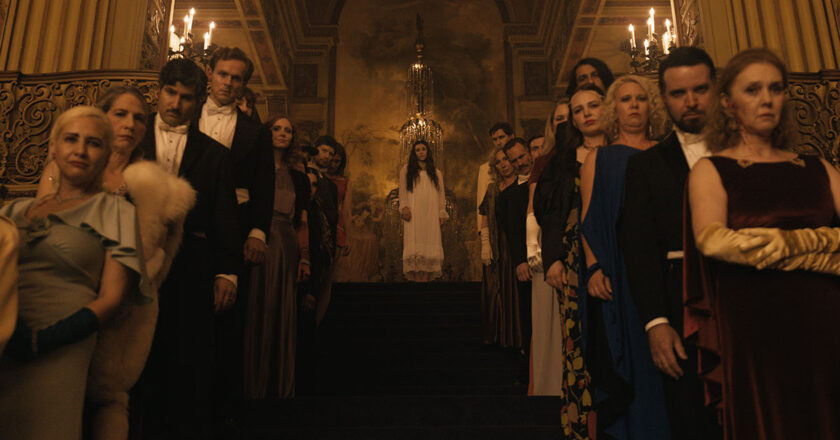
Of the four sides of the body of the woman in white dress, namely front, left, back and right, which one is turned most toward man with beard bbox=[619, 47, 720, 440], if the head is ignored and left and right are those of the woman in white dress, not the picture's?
front

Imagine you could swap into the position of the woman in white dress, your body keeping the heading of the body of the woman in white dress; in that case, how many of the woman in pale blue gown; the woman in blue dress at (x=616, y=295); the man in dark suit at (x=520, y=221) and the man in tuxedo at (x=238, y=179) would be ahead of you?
4

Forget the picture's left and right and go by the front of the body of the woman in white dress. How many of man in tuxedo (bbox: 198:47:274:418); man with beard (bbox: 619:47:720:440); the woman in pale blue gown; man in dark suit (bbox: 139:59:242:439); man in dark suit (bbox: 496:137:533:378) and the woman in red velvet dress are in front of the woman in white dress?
6

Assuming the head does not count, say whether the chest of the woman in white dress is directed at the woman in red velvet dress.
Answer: yes

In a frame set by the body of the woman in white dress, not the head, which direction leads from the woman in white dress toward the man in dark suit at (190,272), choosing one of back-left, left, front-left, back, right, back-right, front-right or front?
front

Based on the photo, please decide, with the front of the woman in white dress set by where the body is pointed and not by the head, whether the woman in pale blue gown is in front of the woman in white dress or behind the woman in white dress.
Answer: in front

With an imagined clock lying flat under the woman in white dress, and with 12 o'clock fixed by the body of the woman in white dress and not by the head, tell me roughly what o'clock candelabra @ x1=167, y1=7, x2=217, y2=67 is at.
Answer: The candelabra is roughly at 2 o'clock from the woman in white dress.

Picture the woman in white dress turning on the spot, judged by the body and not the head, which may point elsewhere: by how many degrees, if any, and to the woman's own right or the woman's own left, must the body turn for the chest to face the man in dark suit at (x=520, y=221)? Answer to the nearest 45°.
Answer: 0° — they already face them

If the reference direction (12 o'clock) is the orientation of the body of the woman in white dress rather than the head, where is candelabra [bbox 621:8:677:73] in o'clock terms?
The candelabra is roughly at 10 o'clock from the woman in white dress.

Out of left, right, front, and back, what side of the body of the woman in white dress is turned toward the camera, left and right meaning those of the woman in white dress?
front
